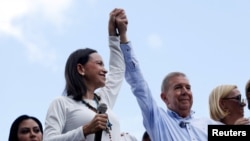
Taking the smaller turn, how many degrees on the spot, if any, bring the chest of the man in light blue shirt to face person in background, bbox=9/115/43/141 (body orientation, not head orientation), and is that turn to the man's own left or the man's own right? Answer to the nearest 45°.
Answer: approximately 135° to the man's own right

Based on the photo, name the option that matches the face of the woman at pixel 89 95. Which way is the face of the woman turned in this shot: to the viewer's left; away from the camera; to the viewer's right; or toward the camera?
to the viewer's right

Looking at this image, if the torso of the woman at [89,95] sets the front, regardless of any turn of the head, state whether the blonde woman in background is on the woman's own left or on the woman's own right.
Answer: on the woman's own left

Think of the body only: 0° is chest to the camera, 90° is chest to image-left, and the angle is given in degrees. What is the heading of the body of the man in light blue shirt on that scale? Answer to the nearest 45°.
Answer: approximately 315°

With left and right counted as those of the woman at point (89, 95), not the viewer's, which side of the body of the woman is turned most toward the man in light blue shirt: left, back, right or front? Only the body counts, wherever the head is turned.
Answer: left
